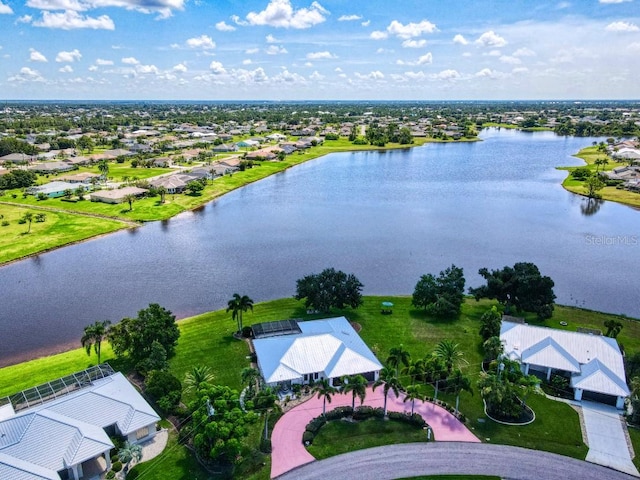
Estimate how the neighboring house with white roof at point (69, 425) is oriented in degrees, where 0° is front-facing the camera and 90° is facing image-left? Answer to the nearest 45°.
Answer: approximately 315°

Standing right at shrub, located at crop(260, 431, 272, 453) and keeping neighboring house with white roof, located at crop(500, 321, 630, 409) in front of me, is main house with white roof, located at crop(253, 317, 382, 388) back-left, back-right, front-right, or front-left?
front-left

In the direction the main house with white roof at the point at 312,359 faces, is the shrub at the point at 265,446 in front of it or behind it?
in front

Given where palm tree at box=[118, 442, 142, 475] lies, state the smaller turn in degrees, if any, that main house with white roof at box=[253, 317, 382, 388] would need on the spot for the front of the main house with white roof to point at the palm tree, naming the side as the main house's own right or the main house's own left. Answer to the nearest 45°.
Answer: approximately 45° to the main house's own right

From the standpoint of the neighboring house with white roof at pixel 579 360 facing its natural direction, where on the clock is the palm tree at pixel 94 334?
The palm tree is roughly at 2 o'clock from the neighboring house with white roof.

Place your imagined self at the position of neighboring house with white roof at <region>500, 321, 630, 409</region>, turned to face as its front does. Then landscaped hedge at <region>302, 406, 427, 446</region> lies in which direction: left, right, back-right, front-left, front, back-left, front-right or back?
front-right

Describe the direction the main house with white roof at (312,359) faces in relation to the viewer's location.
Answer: facing the viewer

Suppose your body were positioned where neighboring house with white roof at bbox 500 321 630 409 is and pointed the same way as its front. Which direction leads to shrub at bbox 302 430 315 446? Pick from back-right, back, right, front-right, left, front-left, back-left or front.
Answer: front-right

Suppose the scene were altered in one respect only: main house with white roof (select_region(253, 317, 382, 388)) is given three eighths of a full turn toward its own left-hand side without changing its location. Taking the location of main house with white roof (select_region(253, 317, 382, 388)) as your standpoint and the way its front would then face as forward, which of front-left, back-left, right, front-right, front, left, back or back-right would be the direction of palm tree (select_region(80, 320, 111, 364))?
back-left

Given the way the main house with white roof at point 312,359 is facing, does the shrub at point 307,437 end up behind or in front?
in front

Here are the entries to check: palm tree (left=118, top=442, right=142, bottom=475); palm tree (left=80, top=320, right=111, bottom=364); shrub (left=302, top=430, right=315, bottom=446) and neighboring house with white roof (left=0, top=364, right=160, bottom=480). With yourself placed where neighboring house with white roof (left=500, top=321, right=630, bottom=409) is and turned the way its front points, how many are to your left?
0

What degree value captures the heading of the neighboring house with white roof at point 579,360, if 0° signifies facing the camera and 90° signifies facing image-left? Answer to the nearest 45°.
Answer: approximately 0°

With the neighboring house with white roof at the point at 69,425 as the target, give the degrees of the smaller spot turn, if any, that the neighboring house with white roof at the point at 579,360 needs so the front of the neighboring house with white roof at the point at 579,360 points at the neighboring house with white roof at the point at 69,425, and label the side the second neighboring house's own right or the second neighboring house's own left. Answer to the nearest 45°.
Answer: approximately 45° to the second neighboring house's own right

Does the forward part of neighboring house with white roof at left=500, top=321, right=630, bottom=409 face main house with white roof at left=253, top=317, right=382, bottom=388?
no

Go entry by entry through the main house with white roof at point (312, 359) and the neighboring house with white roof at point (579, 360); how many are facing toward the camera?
2
